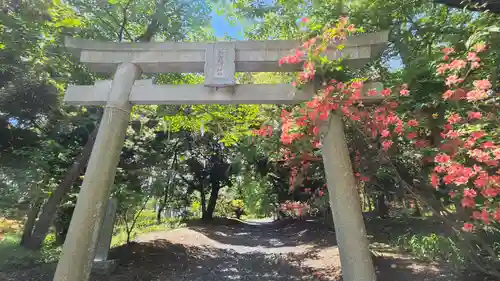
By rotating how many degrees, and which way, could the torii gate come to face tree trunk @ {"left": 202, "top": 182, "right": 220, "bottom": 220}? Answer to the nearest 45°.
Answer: approximately 180°

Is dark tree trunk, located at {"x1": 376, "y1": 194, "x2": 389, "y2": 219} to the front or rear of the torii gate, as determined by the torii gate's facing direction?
to the rear

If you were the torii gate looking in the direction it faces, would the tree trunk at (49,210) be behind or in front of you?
behind

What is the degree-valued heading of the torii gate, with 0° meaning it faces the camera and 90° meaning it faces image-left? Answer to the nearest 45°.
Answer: approximately 0°
